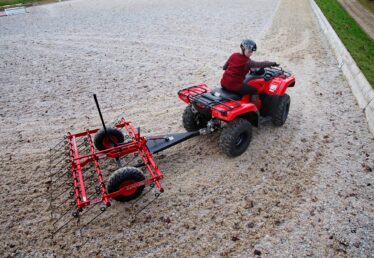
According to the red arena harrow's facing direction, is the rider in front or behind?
in front

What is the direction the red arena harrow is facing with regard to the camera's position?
facing to the right of the viewer

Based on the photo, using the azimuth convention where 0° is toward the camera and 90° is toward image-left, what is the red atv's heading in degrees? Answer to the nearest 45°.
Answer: approximately 225°

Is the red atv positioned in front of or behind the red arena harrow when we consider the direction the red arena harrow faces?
in front

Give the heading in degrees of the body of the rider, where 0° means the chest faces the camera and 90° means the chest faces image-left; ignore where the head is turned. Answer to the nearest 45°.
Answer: approximately 225°

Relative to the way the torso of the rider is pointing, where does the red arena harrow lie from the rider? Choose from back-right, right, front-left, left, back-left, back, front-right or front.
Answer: back

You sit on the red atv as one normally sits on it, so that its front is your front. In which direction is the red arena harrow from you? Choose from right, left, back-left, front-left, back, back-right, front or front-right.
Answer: back
